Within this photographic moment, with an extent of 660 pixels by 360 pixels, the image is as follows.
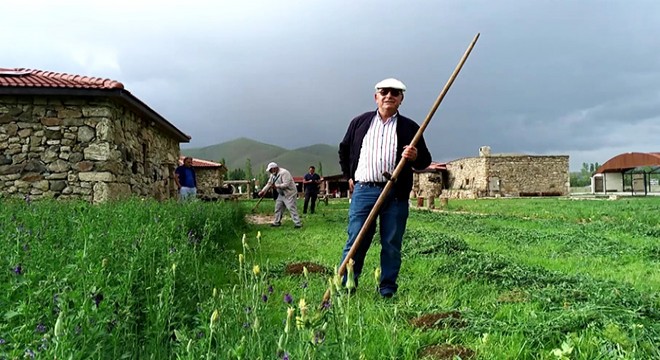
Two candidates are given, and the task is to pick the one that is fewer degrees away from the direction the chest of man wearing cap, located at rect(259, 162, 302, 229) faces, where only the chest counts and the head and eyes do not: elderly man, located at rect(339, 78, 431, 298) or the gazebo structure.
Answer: the elderly man

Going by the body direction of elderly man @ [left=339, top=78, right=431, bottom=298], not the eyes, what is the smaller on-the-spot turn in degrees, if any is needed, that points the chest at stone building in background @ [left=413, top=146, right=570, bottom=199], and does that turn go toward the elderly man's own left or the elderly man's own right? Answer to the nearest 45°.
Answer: approximately 180°

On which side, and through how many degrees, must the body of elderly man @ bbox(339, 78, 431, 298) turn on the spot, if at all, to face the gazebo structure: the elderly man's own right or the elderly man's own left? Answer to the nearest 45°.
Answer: approximately 135° to the elderly man's own left

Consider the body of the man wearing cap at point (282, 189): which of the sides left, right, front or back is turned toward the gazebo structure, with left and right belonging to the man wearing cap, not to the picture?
back

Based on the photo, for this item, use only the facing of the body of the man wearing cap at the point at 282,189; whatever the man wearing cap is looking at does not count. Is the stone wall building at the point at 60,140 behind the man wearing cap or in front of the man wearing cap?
in front

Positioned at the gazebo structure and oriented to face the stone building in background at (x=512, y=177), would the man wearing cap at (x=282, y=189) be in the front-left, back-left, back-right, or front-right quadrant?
front-left

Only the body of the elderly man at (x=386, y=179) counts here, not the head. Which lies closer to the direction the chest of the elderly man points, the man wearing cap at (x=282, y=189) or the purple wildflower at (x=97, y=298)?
the purple wildflower

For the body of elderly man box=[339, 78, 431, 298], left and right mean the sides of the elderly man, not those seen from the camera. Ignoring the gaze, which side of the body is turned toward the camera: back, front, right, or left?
front

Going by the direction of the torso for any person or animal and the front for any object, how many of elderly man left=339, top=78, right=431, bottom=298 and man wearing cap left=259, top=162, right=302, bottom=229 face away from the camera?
0

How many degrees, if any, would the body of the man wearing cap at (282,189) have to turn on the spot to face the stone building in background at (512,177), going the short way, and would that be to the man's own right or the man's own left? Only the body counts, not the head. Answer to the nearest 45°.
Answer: approximately 180°

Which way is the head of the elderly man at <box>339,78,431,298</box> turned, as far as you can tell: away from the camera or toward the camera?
toward the camera

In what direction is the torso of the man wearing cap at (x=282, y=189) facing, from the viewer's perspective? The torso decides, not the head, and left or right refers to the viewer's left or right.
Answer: facing the viewer and to the left of the viewer
